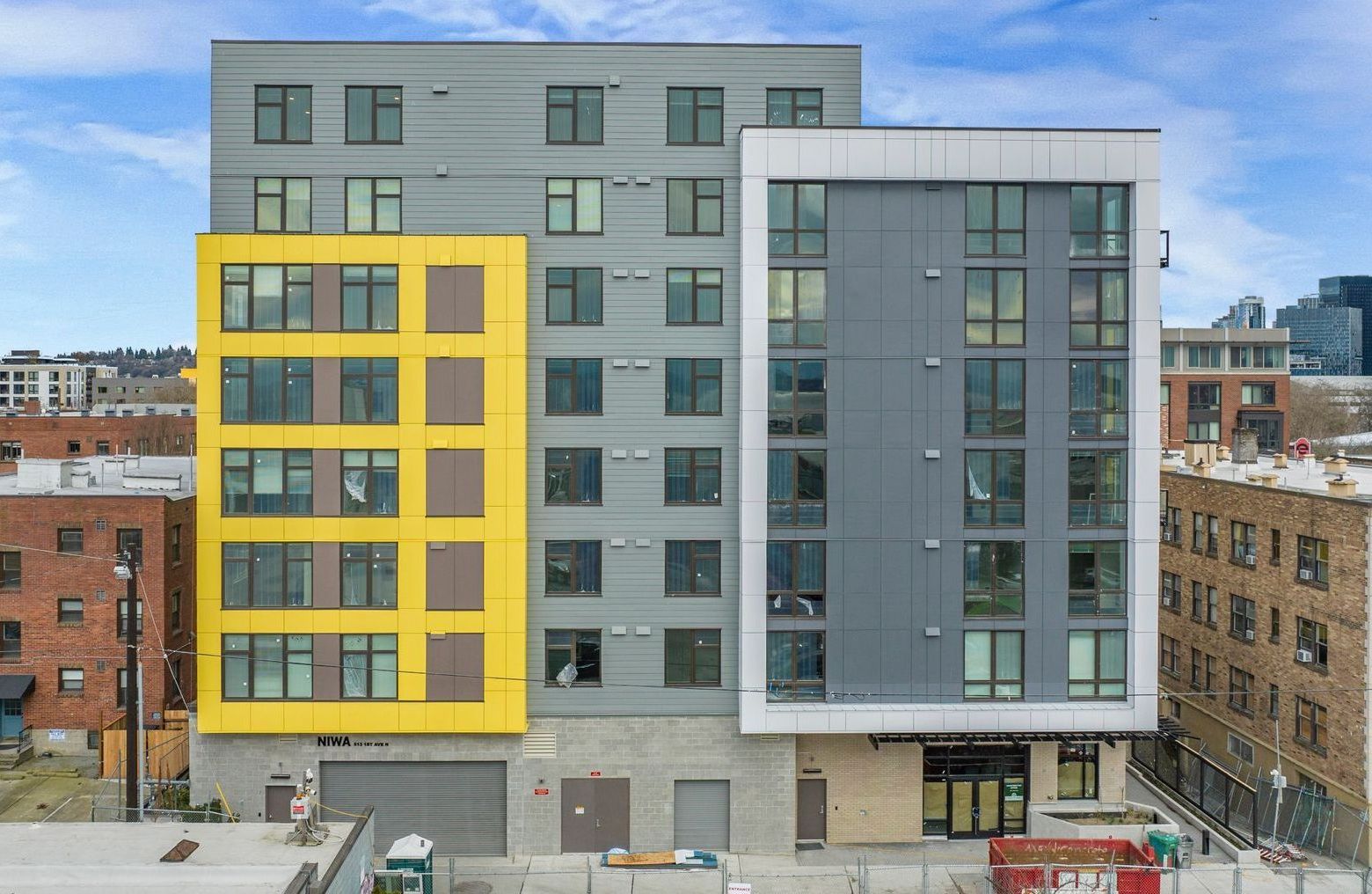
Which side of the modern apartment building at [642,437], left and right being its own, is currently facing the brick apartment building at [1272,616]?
left

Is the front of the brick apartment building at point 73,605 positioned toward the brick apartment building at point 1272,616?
no

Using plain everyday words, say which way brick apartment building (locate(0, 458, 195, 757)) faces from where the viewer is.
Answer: facing the viewer

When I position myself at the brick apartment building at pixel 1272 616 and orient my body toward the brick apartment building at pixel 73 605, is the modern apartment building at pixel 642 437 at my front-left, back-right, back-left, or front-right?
front-left

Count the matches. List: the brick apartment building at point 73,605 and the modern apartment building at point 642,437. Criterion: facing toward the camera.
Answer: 2

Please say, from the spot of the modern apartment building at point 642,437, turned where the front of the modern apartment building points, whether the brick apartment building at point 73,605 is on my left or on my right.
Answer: on my right

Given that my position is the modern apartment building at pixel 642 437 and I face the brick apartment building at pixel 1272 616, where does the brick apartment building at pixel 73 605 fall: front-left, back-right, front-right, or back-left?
back-left

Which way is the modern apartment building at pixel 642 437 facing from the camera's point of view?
toward the camera

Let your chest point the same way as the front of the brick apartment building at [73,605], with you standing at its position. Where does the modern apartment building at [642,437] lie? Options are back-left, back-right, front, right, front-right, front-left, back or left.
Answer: front-left
